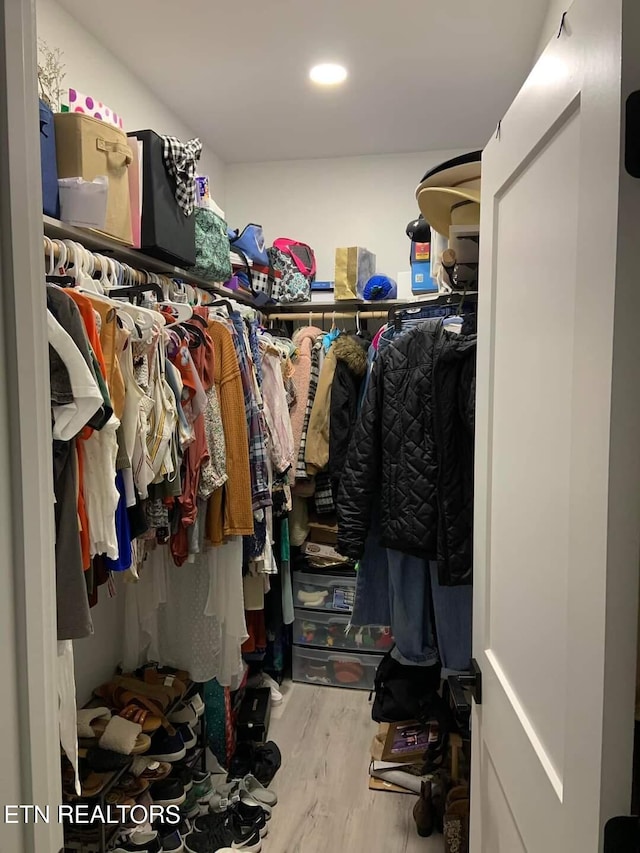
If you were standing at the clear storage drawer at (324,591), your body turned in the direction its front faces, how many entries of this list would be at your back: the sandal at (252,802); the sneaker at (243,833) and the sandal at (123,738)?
0

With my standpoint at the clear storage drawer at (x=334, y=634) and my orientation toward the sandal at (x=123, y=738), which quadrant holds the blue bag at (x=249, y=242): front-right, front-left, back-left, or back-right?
front-right

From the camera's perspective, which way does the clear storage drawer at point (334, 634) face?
toward the camera

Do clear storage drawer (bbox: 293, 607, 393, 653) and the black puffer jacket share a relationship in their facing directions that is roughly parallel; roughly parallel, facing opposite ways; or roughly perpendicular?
roughly parallel

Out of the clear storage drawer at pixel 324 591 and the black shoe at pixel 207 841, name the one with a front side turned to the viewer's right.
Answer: the black shoe

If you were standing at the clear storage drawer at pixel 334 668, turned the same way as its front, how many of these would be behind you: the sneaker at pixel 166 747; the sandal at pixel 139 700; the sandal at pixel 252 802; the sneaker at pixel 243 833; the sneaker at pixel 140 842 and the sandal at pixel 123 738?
0

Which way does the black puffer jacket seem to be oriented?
toward the camera

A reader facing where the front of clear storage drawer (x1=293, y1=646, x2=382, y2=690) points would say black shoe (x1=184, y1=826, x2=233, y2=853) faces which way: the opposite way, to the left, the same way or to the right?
to the left

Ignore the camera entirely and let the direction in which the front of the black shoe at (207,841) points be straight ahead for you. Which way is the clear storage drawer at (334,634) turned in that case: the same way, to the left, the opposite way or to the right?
to the right

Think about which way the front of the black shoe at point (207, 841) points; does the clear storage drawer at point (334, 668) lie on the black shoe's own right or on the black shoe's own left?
on the black shoe's own left

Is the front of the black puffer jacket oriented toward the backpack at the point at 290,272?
no

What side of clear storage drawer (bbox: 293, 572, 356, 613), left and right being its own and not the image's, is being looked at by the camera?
front

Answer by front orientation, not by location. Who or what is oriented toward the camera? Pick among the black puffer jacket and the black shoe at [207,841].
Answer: the black puffer jacket

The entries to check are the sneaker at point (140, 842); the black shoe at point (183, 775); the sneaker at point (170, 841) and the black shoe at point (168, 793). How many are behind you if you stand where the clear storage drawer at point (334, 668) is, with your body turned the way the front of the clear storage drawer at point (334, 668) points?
0

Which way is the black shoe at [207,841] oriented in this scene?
to the viewer's right
